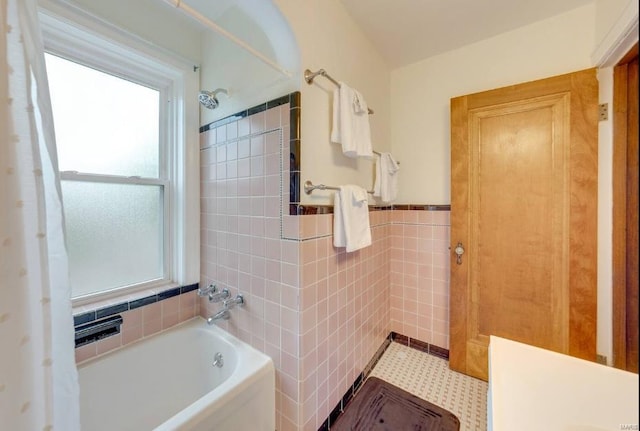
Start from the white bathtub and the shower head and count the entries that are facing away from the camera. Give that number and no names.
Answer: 0

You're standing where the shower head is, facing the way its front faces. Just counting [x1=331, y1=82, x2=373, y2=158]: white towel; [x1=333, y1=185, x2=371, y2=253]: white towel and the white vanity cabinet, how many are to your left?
3

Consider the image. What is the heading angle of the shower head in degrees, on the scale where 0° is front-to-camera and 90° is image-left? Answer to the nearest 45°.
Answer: approximately 45°

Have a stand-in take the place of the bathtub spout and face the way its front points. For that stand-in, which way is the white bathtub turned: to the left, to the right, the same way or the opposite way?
to the left

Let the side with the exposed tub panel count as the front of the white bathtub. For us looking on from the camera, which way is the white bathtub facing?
facing the viewer and to the right of the viewer

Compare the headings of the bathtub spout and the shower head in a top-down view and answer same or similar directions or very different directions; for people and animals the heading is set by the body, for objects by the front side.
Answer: same or similar directions

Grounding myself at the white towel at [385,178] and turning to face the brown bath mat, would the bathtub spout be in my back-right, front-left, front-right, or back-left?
front-right

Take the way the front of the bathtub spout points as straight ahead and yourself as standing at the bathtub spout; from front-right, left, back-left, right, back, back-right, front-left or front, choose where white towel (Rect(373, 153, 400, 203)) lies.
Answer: back-left

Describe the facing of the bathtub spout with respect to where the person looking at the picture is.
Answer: facing the viewer and to the left of the viewer

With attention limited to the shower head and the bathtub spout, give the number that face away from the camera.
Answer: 0

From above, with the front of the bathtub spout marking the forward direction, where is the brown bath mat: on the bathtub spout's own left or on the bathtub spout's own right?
on the bathtub spout's own left

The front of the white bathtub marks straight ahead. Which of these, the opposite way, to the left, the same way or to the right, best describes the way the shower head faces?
to the right

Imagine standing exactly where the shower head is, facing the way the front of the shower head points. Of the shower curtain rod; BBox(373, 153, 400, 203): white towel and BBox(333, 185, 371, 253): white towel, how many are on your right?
0

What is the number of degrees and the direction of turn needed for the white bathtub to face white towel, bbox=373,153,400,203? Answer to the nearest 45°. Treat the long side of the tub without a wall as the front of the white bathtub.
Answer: approximately 45° to its left

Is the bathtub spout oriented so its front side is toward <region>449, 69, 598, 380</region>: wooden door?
no
